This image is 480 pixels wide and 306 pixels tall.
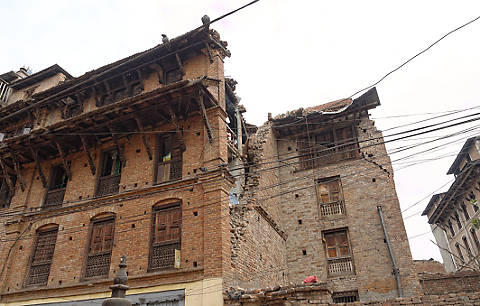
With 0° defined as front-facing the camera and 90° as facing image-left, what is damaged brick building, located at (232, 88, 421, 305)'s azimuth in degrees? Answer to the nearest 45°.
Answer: approximately 0°
